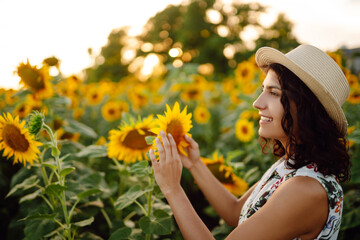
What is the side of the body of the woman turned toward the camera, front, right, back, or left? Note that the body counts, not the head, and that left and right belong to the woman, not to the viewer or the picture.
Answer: left

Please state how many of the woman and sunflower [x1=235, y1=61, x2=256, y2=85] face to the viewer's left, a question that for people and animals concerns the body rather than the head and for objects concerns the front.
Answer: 1

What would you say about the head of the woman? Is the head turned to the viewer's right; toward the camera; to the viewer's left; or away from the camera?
to the viewer's left

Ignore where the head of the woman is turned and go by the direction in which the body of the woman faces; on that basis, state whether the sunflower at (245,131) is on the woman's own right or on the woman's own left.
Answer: on the woman's own right

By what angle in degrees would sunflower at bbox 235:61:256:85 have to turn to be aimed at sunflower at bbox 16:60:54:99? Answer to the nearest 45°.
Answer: approximately 45° to its right

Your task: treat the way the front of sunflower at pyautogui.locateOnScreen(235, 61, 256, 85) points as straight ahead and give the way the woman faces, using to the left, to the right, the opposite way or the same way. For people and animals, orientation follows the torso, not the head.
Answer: to the right

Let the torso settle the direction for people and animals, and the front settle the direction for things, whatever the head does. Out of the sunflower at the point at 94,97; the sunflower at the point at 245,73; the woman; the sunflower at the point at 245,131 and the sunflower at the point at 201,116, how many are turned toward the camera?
4

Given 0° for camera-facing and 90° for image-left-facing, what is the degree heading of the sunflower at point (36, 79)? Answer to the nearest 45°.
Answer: approximately 45°

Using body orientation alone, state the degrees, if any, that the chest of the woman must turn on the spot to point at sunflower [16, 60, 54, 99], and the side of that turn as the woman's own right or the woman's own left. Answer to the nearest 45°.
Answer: approximately 45° to the woman's own right
